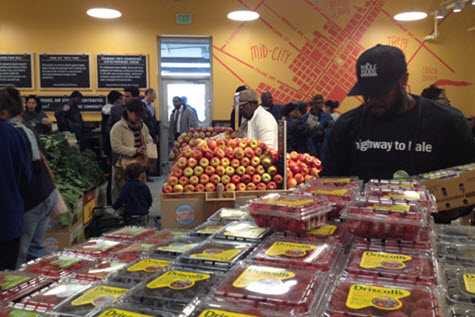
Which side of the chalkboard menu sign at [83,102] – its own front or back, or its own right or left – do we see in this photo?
front

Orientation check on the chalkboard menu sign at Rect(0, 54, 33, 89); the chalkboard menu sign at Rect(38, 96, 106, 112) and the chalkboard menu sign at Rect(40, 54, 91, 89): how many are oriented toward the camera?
3

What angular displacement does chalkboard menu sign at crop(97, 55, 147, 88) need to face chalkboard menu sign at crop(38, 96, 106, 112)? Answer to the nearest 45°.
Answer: approximately 90° to its right

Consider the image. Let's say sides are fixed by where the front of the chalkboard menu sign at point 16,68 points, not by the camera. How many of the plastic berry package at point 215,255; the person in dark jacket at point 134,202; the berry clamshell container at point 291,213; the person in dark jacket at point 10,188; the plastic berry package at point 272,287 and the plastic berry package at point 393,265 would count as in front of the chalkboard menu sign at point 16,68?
6

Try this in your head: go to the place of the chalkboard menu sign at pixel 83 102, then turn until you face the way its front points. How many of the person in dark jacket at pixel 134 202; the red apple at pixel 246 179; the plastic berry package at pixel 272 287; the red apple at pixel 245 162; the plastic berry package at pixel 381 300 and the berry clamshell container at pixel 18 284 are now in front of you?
6

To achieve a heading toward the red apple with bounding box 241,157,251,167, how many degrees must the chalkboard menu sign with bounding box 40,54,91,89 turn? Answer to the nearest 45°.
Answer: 0° — it already faces it

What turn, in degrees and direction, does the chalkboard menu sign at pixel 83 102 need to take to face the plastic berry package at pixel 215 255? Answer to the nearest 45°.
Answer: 0° — it already faces it

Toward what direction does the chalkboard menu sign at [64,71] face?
toward the camera

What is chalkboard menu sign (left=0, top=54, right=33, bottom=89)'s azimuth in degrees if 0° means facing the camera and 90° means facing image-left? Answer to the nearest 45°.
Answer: approximately 0°

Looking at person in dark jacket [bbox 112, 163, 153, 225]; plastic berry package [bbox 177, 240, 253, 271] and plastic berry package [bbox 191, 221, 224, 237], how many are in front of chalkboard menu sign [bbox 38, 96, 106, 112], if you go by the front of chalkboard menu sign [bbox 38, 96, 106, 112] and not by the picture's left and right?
3

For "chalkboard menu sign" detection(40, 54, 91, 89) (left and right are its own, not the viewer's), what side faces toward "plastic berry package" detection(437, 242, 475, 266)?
front

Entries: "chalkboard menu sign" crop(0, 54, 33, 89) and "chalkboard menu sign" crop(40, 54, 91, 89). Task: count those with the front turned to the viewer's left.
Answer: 0

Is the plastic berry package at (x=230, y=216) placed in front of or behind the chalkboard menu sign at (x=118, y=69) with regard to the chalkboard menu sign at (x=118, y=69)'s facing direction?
in front

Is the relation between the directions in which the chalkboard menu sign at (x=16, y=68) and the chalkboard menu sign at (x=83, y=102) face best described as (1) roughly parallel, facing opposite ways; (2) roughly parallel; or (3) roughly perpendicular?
roughly parallel

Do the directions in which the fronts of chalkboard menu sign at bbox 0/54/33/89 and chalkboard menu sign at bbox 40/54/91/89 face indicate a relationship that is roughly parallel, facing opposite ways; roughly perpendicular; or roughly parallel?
roughly parallel

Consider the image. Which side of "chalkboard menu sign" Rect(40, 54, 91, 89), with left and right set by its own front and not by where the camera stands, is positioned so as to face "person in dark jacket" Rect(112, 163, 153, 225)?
front
